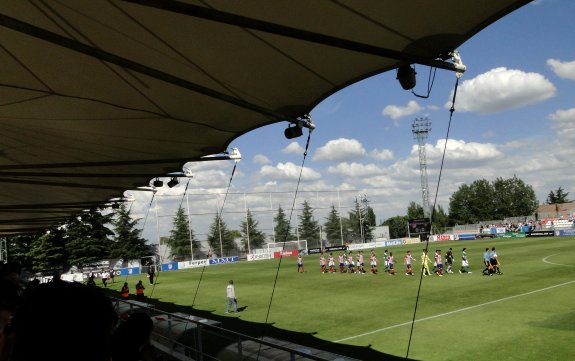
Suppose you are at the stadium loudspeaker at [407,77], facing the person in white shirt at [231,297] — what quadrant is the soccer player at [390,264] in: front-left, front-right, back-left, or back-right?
front-right

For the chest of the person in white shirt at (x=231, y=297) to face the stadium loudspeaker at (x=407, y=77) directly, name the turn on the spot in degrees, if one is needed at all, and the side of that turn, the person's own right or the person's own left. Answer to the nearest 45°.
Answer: approximately 180°

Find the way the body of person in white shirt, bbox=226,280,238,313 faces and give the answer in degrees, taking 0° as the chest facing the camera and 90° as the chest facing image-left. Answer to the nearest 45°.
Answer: approximately 180°

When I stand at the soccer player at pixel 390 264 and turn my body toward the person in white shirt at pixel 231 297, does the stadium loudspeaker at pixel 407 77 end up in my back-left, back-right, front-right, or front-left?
front-left

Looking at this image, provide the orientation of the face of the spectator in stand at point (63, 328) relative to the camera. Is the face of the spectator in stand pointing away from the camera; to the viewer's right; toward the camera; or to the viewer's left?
away from the camera

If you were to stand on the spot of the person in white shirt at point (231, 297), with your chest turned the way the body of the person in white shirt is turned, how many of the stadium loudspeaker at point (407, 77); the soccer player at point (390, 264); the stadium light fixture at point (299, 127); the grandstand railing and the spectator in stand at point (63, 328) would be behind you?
4

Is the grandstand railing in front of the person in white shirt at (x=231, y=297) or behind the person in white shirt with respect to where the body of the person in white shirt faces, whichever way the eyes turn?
behind

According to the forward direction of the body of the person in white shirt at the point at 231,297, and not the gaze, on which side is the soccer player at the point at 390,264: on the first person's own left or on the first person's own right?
on the first person's own right

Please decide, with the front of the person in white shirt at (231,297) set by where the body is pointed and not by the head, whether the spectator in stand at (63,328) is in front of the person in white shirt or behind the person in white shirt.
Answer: behind

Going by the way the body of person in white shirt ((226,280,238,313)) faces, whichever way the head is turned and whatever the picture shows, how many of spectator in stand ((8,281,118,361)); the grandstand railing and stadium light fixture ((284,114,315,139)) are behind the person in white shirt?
3

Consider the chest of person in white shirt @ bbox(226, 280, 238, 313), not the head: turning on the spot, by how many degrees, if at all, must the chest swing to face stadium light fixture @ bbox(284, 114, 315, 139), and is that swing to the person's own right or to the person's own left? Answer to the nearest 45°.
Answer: approximately 180°

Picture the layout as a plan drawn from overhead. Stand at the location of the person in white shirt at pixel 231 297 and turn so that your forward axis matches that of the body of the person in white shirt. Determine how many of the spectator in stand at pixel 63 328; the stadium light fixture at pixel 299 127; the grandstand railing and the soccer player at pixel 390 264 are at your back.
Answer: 3
